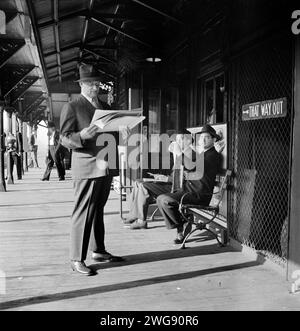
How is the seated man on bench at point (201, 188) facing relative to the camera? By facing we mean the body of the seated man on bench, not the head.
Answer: to the viewer's left

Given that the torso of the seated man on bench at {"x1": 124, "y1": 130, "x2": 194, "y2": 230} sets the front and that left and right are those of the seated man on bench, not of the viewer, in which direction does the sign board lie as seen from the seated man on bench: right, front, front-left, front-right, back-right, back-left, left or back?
back-left

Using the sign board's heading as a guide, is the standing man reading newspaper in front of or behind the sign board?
in front

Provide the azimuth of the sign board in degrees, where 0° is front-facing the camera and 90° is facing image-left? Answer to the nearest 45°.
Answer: approximately 45°

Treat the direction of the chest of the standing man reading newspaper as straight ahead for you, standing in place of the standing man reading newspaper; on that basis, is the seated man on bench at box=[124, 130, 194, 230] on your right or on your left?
on your left

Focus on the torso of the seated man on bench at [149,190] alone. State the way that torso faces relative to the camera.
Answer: to the viewer's left

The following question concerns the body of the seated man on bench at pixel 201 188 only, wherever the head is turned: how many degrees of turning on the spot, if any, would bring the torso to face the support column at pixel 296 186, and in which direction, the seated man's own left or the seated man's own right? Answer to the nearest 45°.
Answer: approximately 135° to the seated man's own left

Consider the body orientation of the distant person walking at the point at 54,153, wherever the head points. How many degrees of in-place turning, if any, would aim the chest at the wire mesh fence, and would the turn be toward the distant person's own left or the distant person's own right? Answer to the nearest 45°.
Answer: approximately 45° to the distant person's own left

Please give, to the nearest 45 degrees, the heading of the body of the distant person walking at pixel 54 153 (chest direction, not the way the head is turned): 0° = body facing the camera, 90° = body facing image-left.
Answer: approximately 45°

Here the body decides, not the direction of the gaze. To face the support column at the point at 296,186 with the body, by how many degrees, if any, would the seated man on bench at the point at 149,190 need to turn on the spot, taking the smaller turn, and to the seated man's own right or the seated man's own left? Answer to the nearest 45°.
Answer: approximately 135° to the seated man's own left

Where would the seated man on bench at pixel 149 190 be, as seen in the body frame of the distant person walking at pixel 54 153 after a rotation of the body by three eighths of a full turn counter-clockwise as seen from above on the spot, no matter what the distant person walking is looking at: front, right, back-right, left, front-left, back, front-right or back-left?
right

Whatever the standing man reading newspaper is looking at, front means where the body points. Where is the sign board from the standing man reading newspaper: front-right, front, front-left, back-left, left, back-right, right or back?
front-left

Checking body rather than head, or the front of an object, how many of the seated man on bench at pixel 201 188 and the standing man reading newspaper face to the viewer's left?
1

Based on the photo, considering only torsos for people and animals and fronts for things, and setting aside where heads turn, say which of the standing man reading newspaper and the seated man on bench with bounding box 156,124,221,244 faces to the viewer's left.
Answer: the seated man on bench

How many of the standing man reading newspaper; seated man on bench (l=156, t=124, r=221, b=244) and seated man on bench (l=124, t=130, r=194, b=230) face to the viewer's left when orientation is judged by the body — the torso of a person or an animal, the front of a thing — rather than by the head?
2
